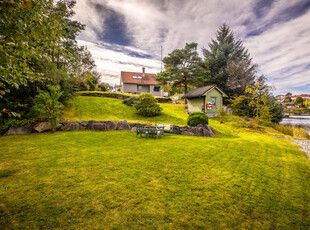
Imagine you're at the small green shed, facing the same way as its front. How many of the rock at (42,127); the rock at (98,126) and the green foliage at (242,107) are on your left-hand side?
1

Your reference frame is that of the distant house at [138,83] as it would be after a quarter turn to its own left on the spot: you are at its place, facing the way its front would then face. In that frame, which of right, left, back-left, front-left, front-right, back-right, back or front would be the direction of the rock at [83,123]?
right

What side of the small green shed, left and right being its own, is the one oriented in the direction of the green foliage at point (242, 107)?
left

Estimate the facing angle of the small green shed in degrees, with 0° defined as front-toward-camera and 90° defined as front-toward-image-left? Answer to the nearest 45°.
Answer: approximately 315°

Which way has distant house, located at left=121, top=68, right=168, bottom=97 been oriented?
toward the camera

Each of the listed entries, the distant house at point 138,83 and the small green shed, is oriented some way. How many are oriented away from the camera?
0

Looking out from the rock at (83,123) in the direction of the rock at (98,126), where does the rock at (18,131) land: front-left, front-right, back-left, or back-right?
back-right

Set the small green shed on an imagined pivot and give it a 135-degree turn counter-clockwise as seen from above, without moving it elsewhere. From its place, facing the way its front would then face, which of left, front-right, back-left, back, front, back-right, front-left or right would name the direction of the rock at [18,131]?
back-left

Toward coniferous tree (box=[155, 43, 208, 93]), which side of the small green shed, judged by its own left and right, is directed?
back

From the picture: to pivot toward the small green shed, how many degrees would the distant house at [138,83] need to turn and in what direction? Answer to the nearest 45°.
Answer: approximately 45° to its left

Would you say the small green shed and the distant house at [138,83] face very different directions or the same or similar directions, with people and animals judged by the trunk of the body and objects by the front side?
same or similar directions

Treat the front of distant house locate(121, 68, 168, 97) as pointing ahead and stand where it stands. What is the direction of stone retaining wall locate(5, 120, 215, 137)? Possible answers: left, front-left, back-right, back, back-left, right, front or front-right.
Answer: front

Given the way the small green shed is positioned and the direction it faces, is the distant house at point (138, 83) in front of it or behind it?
behind

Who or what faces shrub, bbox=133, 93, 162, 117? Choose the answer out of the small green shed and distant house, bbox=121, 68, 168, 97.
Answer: the distant house

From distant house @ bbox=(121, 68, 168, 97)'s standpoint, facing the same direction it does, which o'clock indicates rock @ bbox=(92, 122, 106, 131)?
The rock is roughly at 12 o'clock from the distant house.

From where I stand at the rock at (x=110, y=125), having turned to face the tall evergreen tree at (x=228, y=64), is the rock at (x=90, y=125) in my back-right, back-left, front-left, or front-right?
back-left

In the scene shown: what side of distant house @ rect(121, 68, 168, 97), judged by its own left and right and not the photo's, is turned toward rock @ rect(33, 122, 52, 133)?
front

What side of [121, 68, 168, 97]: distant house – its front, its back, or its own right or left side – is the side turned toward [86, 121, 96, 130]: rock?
front

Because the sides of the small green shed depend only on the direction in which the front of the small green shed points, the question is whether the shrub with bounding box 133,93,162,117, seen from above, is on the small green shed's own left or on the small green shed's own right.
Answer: on the small green shed's own right

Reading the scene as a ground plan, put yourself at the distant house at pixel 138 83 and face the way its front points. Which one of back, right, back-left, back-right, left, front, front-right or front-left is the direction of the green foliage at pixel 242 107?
front-left
